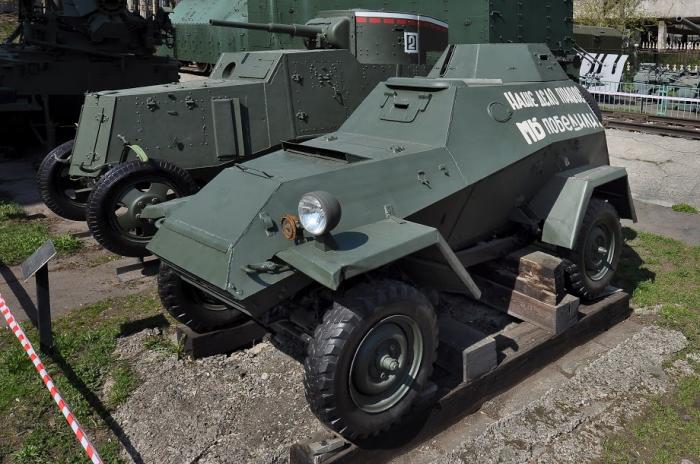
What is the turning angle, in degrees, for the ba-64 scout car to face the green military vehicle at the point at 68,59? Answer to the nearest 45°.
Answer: approximately 90° to its right

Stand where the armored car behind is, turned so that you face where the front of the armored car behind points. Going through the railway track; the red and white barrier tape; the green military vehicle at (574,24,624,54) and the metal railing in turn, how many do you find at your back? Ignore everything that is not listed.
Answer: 3

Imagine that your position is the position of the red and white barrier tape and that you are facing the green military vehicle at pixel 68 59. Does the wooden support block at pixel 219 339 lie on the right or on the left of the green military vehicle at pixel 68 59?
right

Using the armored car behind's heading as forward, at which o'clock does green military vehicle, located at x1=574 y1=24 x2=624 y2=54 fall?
The green military vehicle is roughly at 6 o'clock from the armored car behind.

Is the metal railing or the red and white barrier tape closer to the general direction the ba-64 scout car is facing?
the red and white barrier tape

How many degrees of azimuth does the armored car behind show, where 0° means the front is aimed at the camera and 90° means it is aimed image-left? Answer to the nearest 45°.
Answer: approximately 45°

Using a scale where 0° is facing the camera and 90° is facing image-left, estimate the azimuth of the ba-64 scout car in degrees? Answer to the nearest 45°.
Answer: approximately 45°

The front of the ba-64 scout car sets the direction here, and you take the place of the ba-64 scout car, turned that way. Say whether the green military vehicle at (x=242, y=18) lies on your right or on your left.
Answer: on your right
